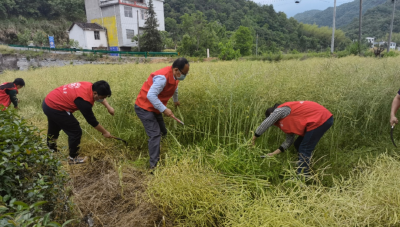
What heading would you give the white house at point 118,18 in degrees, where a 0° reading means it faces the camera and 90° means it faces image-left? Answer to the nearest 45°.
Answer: approximately 315°
